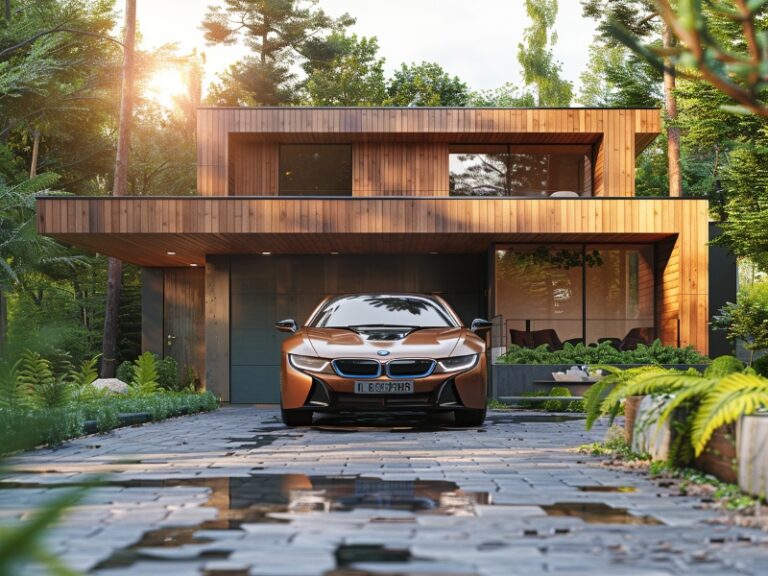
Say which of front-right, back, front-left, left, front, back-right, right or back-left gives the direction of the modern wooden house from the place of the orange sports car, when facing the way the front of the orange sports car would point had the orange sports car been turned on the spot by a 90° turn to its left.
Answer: left

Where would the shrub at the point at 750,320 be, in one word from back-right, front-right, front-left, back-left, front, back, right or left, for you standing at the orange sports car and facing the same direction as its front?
back-left

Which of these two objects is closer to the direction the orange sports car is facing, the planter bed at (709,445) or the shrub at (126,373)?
the planter bed

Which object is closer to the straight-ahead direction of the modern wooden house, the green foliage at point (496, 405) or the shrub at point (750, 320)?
the green foliage

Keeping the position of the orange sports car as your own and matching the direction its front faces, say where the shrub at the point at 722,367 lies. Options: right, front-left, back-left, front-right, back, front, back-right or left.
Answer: front-left

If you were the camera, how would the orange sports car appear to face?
facing the viewer

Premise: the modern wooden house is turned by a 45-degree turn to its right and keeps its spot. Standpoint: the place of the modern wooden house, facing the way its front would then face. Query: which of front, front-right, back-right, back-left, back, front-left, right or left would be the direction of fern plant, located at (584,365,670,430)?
front-left

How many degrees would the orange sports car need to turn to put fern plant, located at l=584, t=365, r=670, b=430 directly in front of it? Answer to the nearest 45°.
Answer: approximately 45° to its left

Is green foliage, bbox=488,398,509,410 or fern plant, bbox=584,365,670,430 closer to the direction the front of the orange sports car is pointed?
the fern plant

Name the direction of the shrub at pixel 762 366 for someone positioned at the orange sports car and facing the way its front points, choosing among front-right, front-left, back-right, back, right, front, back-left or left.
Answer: back-left

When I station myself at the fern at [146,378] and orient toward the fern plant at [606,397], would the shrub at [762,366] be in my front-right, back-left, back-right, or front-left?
front-left

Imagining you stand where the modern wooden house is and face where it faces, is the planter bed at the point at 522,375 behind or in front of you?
in front

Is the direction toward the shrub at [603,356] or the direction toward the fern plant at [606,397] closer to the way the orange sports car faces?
the fern plant

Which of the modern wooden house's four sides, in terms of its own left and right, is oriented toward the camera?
front

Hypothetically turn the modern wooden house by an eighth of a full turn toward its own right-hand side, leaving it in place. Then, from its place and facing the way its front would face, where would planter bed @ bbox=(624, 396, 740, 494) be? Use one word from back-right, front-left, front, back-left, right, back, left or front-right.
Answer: front-left
